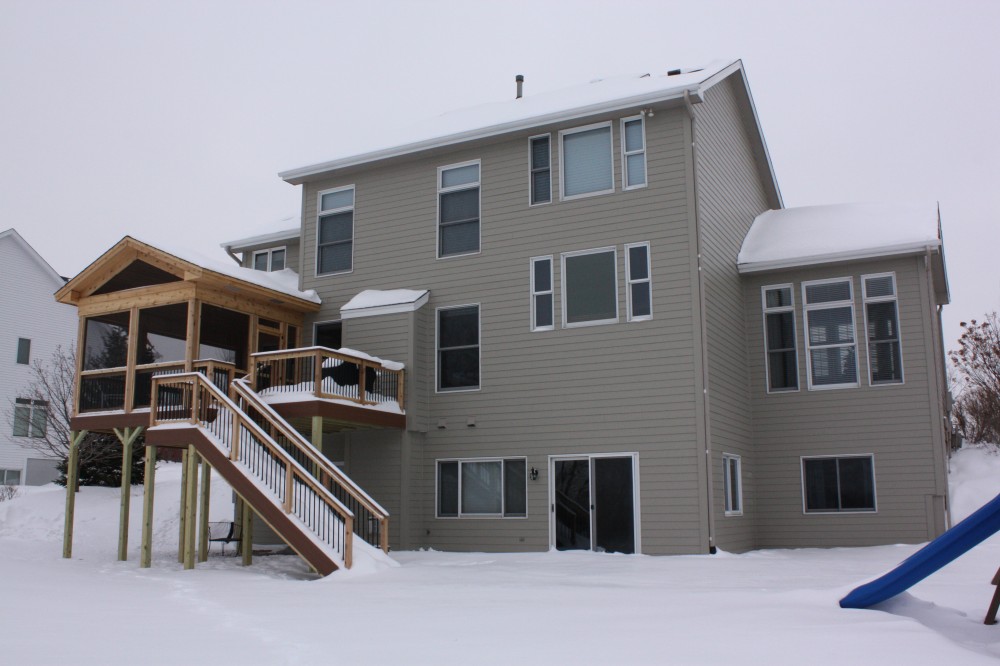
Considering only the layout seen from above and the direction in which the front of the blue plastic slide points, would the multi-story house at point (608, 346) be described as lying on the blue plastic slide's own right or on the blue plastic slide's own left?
on the blue plastic slide's own right

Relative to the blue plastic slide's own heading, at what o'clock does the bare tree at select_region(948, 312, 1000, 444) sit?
The bare tree is roughly at 3 o'clock from the blue plastic slide.

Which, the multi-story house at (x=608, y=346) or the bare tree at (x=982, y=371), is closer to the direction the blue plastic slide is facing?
the multi-story house

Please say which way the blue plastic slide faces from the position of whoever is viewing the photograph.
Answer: facing to the left of the viewer

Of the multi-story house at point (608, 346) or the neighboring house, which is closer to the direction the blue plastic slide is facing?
the neighboring house

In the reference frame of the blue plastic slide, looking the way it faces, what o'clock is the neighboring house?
The neighboring house is roughly at 1 o'clock from the blue plastic slide.

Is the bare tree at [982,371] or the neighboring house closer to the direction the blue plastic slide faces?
the neighboring house
